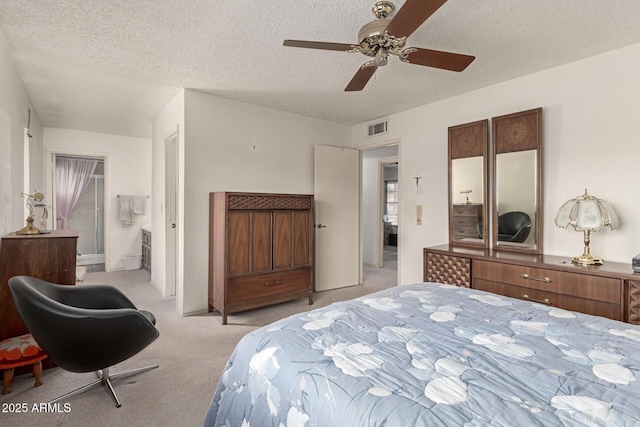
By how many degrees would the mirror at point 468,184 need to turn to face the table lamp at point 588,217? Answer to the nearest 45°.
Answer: approximately 90° to its left

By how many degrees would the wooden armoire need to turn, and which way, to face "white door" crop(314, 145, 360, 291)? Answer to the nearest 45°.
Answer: approximately 90° to its left

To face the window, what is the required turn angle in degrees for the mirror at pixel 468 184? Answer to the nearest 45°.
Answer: approximately 135° to its right

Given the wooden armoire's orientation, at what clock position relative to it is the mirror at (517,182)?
The mirror is roughly at 11 o'clock from the wooden armoire.

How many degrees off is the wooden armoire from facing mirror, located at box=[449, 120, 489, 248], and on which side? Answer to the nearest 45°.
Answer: approximately 45° to its left

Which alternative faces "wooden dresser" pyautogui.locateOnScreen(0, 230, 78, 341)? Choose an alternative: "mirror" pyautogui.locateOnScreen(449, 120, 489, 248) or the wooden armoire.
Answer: the mirror

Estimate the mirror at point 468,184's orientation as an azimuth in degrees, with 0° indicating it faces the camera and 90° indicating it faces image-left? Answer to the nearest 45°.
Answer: approximately 45°

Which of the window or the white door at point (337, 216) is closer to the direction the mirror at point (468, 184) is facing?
the white door

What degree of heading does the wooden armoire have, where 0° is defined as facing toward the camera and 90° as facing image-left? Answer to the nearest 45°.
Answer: approximately 315°

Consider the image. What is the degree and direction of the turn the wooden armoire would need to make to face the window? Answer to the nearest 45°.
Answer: approximately 90° to its left

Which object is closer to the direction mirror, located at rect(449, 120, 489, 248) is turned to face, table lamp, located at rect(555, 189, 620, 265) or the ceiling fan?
the ceiling fan
